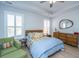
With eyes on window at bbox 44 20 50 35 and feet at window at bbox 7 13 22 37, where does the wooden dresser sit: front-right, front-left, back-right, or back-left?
front-right

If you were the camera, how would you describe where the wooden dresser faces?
facing the viewer and to the left of the viewer

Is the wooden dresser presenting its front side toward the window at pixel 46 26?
no

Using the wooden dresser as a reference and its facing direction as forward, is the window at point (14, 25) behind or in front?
in front
